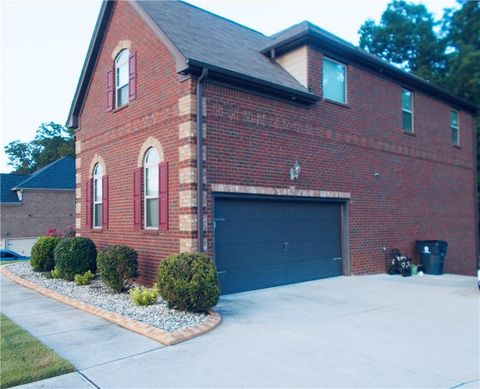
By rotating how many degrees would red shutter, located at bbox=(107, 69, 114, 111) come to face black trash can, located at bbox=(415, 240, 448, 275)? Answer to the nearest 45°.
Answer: approximately 135° to its left

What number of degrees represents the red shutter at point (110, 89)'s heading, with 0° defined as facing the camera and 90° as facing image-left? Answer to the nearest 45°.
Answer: approximately 45°

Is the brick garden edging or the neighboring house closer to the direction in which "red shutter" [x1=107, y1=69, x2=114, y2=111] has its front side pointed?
the brick garden edging

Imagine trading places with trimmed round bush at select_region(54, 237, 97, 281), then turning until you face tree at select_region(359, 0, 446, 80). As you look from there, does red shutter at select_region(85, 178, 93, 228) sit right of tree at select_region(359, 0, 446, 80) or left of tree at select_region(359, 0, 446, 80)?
left

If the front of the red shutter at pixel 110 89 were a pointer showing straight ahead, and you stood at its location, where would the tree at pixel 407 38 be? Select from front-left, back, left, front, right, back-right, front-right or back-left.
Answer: back
